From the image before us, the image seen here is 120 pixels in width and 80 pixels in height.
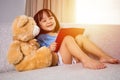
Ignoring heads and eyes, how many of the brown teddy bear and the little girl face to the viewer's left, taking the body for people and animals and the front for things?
0

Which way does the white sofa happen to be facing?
toward the camera

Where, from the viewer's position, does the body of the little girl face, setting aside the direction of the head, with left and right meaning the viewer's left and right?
facing the viewer and to the right of the viewer
